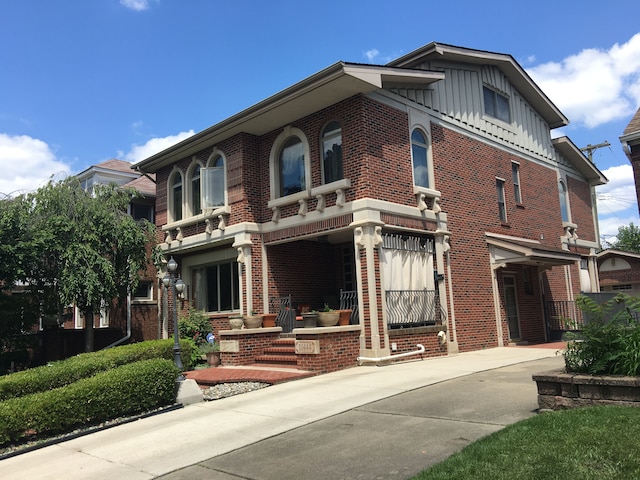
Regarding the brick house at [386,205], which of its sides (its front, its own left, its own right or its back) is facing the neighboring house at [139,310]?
right

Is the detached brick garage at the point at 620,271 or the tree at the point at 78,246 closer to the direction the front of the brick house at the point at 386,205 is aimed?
the tree

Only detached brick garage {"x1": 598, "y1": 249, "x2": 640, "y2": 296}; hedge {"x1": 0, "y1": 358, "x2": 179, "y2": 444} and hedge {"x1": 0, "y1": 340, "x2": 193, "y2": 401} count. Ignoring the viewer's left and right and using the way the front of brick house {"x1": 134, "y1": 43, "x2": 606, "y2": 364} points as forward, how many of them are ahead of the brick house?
2

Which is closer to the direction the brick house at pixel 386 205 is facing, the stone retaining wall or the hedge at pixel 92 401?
the hedge

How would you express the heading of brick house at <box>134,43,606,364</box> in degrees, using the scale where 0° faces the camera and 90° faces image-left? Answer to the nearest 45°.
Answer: approximately 45°

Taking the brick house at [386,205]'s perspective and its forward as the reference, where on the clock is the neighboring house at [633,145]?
The neighboring house is roughly at 7 o'clock from the brick house.

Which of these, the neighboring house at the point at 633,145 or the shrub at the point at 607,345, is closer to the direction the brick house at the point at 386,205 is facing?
the shrub

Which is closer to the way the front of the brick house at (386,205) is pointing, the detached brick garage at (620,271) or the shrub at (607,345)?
the shrub

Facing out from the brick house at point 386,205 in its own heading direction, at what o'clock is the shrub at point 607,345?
The shrub is roughly at 10 o'clock from the brick house.

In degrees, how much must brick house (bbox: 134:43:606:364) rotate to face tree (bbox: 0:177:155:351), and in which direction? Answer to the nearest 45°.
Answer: approximately 45° to its right

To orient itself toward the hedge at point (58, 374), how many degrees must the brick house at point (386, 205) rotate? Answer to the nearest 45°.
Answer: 0° — it already faces it
